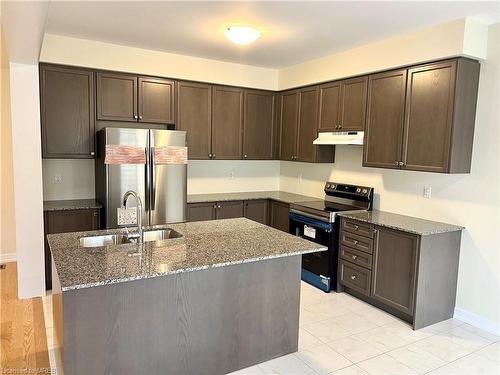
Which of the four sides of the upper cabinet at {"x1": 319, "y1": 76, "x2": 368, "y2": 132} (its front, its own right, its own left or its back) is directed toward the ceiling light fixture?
front

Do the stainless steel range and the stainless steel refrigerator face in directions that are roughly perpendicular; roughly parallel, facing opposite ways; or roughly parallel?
roughly perpendicular

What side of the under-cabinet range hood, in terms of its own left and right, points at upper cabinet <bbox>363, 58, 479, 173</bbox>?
left

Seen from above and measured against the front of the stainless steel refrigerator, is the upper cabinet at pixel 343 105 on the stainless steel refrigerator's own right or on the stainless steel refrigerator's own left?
on the stainless steel refrigerator's own left

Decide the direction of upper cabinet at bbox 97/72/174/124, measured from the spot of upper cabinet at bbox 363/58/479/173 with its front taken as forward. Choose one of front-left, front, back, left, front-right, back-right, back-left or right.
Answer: front-right

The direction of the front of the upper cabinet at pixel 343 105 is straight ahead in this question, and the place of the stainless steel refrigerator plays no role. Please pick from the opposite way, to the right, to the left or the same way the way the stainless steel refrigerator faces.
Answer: to the left

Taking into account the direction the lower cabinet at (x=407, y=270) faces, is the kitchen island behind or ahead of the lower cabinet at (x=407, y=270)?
ahead

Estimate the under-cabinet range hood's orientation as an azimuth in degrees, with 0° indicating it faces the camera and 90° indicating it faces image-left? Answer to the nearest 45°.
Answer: approximately 45°
